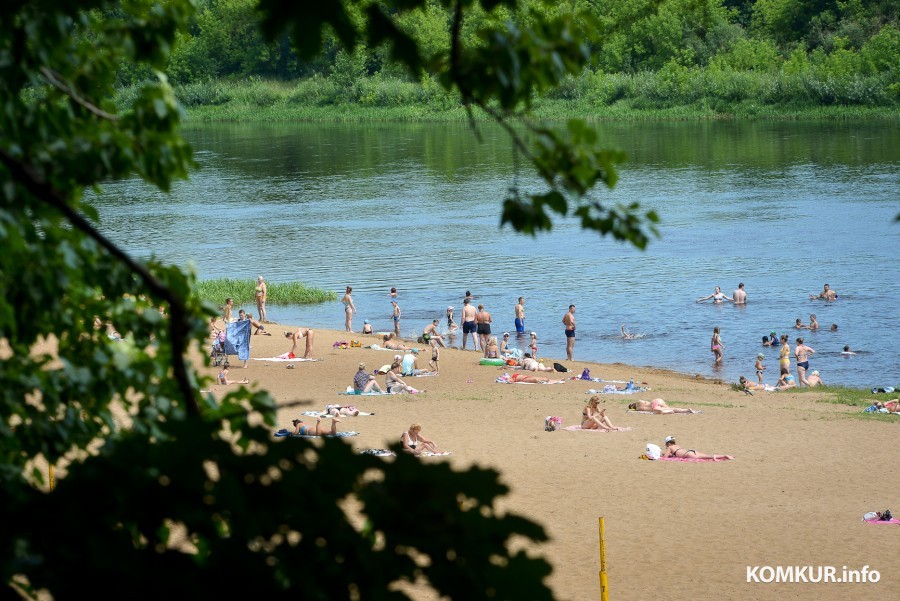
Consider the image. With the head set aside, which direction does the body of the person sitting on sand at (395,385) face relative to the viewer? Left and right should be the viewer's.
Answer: facing to the right of the viewer

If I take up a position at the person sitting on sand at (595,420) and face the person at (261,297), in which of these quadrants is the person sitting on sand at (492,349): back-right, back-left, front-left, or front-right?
front-right

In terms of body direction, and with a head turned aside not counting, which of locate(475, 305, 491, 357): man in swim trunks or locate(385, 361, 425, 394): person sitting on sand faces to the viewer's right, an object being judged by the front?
the person sitting on sand

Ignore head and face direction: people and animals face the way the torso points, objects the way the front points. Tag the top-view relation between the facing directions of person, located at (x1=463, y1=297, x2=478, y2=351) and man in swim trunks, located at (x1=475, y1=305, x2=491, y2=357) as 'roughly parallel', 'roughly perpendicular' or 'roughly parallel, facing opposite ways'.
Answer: roughly parallel

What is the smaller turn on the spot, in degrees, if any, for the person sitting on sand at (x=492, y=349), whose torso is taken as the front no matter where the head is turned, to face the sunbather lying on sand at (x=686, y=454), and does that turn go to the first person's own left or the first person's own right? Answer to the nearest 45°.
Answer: approximately 180°

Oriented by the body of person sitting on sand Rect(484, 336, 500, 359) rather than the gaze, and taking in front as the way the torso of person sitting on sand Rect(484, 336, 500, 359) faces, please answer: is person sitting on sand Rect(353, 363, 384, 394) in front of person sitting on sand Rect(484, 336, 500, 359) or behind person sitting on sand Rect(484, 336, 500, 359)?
behind

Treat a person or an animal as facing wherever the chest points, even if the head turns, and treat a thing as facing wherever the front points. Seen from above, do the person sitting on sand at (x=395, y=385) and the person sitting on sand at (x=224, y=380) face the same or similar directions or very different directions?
same or similar directions

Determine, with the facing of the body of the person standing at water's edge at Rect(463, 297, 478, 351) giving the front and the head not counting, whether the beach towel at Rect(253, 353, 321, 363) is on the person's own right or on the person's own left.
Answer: on the person's own left

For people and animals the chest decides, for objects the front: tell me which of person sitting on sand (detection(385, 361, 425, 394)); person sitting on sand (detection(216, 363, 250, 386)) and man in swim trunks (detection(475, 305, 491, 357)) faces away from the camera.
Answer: the man in swim trunks

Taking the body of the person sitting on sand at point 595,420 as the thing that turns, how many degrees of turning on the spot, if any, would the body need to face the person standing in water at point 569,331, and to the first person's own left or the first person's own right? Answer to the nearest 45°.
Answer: approximately 135° to the first person's own left

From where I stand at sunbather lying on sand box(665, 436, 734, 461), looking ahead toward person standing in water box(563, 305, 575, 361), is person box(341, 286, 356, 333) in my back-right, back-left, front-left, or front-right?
front-left

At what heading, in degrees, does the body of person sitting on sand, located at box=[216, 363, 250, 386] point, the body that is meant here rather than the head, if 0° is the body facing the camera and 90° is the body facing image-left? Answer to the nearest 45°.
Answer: approximately 270°

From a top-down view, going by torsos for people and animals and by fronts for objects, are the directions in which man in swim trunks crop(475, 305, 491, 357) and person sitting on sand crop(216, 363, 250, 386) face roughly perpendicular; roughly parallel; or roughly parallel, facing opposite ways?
roughly perpendicular
